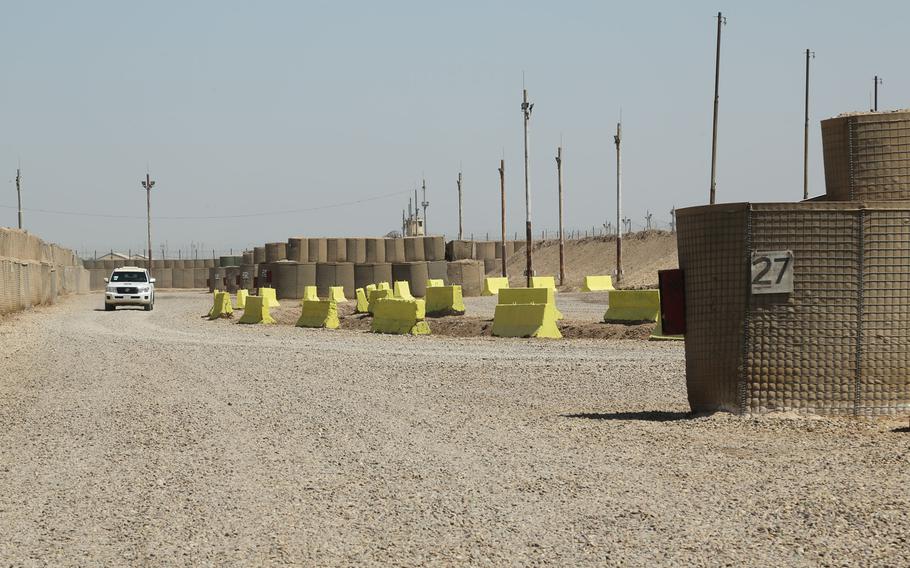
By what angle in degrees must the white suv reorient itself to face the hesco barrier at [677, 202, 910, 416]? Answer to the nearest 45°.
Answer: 0° — it already faces it

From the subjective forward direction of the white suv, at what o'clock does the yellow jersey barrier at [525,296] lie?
The yellow jersey barrier is roughly at 11 o'clock from the white suv.

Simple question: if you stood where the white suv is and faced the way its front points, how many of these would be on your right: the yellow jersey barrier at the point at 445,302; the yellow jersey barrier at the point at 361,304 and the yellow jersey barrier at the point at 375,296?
0

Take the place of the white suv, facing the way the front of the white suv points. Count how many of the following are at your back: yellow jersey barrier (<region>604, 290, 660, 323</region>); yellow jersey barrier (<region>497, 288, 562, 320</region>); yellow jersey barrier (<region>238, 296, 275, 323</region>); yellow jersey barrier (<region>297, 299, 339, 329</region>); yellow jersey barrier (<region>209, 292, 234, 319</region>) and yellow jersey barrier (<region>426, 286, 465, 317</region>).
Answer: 0

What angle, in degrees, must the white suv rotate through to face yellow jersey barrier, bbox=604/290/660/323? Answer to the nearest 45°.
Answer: approximately 45° to its left

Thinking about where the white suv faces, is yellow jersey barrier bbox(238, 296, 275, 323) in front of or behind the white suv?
in front

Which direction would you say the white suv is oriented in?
toward the camera

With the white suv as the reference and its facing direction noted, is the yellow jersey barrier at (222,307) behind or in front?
in front

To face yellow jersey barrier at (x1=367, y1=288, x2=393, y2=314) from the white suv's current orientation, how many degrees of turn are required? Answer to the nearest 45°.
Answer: approximately 45° to its left
